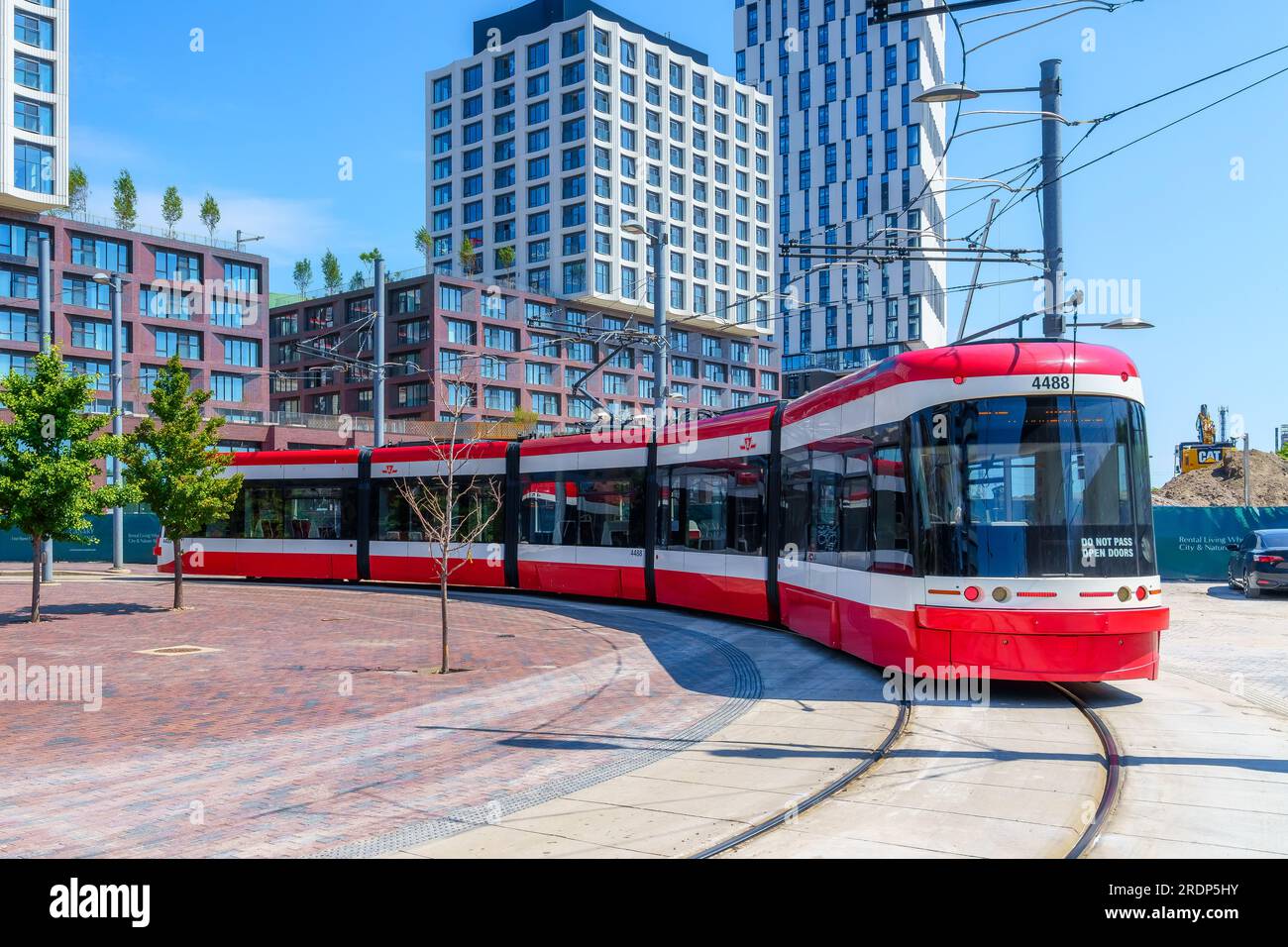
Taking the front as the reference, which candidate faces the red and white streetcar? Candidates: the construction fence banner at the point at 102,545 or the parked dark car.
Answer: the construction fence banner

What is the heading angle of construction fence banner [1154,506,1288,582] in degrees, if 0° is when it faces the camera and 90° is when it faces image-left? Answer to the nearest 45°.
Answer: approximately 0°

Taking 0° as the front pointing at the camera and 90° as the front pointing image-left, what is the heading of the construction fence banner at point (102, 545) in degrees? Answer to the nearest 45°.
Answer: approximately 0°

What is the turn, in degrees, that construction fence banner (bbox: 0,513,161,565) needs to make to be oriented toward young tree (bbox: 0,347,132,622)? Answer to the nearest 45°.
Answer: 0° — it already faces it
